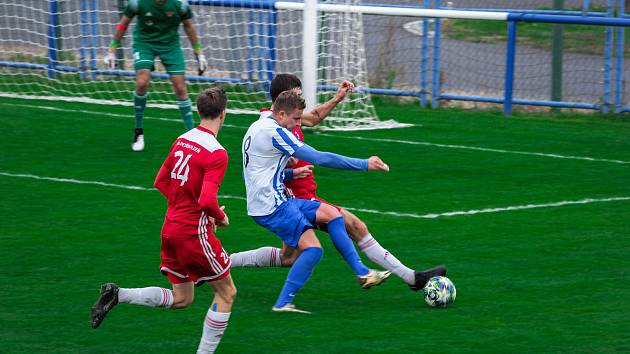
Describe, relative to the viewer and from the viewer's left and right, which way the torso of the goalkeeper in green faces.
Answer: facing the viewer

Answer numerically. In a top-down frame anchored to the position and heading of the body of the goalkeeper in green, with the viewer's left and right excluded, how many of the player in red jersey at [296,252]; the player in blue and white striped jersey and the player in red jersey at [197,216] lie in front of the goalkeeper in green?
3

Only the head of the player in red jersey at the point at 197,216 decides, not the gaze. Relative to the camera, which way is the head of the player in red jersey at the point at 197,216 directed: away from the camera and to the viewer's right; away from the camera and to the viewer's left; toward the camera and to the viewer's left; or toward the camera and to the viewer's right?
away from the camera and to the viewer's right

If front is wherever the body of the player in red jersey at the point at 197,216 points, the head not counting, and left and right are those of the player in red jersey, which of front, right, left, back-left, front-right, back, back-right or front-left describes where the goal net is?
front-left

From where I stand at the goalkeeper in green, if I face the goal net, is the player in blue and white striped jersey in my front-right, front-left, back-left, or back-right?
back-right

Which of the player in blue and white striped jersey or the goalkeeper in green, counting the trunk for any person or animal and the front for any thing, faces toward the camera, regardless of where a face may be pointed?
the goalkeeper in green

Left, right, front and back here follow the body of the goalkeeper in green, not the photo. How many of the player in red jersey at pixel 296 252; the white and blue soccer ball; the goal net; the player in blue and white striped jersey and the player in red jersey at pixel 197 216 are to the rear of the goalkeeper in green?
1

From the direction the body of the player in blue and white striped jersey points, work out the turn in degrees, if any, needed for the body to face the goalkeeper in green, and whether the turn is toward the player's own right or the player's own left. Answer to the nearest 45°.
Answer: approximately 90° to the player's own left

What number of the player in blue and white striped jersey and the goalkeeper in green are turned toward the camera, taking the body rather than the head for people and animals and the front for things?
1

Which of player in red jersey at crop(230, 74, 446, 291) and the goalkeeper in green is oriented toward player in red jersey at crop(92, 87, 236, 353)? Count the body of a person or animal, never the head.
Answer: the goalkeeper in green

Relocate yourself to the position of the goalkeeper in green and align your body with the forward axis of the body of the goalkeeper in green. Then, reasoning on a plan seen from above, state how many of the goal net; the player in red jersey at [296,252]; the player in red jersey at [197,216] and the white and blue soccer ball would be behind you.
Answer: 1
